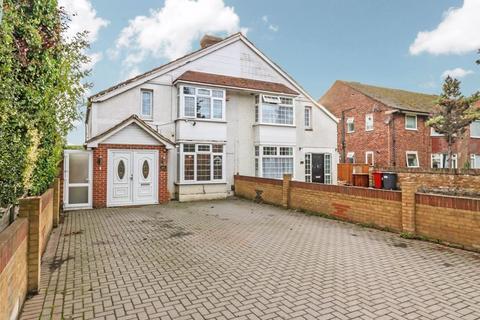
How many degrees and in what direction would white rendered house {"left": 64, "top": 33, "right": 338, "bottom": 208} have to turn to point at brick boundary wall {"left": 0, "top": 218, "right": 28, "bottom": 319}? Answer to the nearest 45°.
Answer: approximately 45° to its right

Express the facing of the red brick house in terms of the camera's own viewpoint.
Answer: facing the viewer and to the right of the viewer

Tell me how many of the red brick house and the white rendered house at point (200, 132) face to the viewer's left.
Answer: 0
